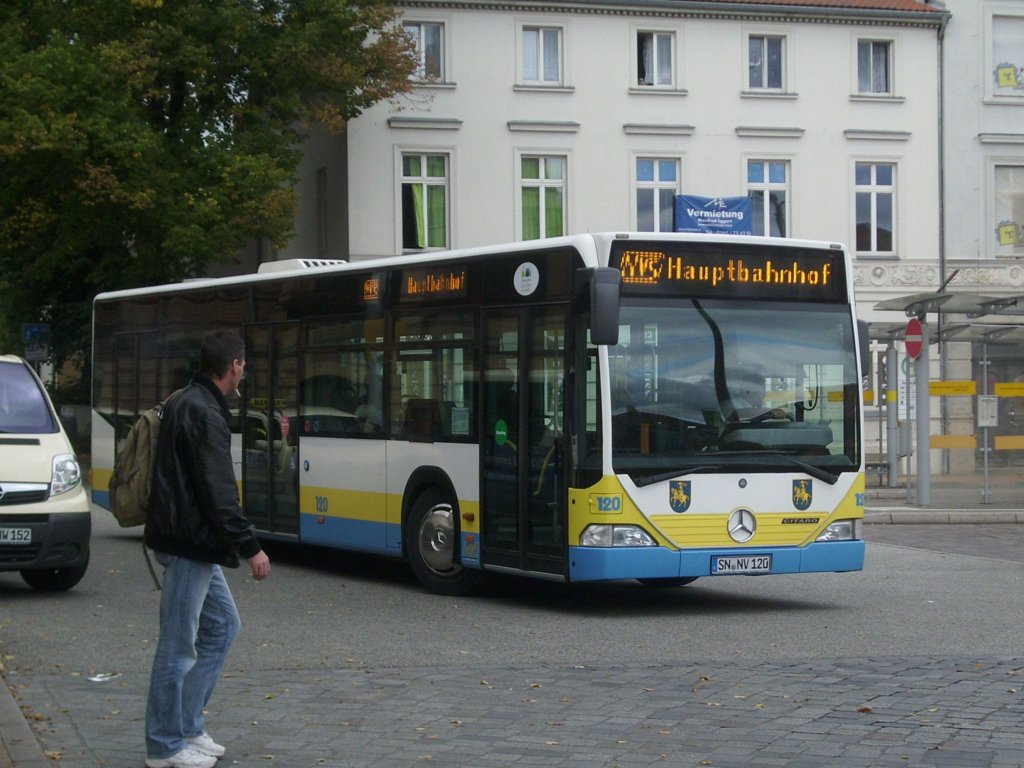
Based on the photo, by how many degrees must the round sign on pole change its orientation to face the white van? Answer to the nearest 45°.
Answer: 0° — it already faces it

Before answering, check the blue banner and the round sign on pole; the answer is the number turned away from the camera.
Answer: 0

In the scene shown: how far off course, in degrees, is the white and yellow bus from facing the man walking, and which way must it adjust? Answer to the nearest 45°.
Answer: approximately 45° to its right

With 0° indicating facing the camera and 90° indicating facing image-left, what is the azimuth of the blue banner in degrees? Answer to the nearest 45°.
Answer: approximately 0°

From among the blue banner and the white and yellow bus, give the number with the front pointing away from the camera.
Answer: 0

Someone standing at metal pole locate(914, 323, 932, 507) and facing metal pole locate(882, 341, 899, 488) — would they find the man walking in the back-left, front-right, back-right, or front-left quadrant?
back-left

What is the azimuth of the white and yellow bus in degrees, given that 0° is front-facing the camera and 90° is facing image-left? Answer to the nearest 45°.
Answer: approximately 315°

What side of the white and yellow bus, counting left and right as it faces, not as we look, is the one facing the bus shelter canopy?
left

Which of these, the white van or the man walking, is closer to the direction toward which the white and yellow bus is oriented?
the man walking

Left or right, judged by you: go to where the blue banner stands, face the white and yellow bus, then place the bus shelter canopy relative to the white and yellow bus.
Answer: left

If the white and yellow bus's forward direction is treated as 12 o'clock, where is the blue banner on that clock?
The blue banner is roughly at 8 o'clock from the white and yellow bus.
